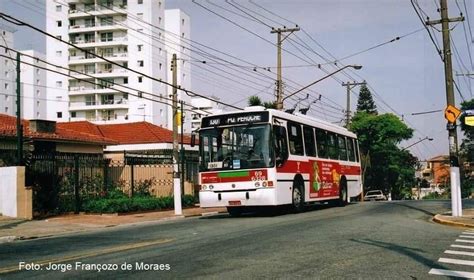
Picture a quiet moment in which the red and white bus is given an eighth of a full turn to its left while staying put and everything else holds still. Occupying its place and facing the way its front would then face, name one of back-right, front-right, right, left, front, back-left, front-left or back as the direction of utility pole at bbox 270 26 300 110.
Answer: back

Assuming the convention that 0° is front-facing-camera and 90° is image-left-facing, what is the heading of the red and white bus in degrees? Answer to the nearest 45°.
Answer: approximately 45°

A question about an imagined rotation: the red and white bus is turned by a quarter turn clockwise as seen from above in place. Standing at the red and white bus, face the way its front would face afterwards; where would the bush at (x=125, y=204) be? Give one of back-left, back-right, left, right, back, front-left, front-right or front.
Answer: front

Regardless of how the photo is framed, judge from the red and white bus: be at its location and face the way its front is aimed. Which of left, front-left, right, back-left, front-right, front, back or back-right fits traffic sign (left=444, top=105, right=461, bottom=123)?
back-left

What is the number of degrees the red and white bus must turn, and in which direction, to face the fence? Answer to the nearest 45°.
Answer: approximately 90° to its right

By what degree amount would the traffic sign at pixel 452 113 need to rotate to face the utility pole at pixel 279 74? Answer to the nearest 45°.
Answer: approximately 135° to its right

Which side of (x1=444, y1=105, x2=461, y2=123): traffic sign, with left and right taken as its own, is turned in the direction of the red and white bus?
right

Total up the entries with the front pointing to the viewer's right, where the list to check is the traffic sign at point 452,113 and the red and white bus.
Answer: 0

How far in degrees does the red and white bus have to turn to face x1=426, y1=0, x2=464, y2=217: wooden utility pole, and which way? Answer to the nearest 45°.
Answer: approximately 135° to its left

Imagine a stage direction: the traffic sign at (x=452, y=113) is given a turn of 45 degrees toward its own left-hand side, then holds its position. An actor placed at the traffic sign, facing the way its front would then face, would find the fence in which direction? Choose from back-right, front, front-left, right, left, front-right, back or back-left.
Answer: back-right

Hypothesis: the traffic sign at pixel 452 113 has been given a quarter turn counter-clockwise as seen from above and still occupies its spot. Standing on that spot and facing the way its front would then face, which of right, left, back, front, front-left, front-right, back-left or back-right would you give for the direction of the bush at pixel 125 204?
back

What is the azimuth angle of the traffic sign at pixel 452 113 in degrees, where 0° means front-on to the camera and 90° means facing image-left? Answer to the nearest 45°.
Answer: approximately 0°
